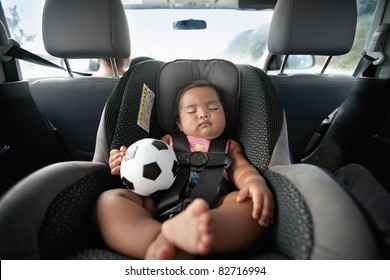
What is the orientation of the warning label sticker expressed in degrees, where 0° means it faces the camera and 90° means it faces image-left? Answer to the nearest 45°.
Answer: approximately 315°

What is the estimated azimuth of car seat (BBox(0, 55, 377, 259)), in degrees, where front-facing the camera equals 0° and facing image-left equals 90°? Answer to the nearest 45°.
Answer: approximately 0°
